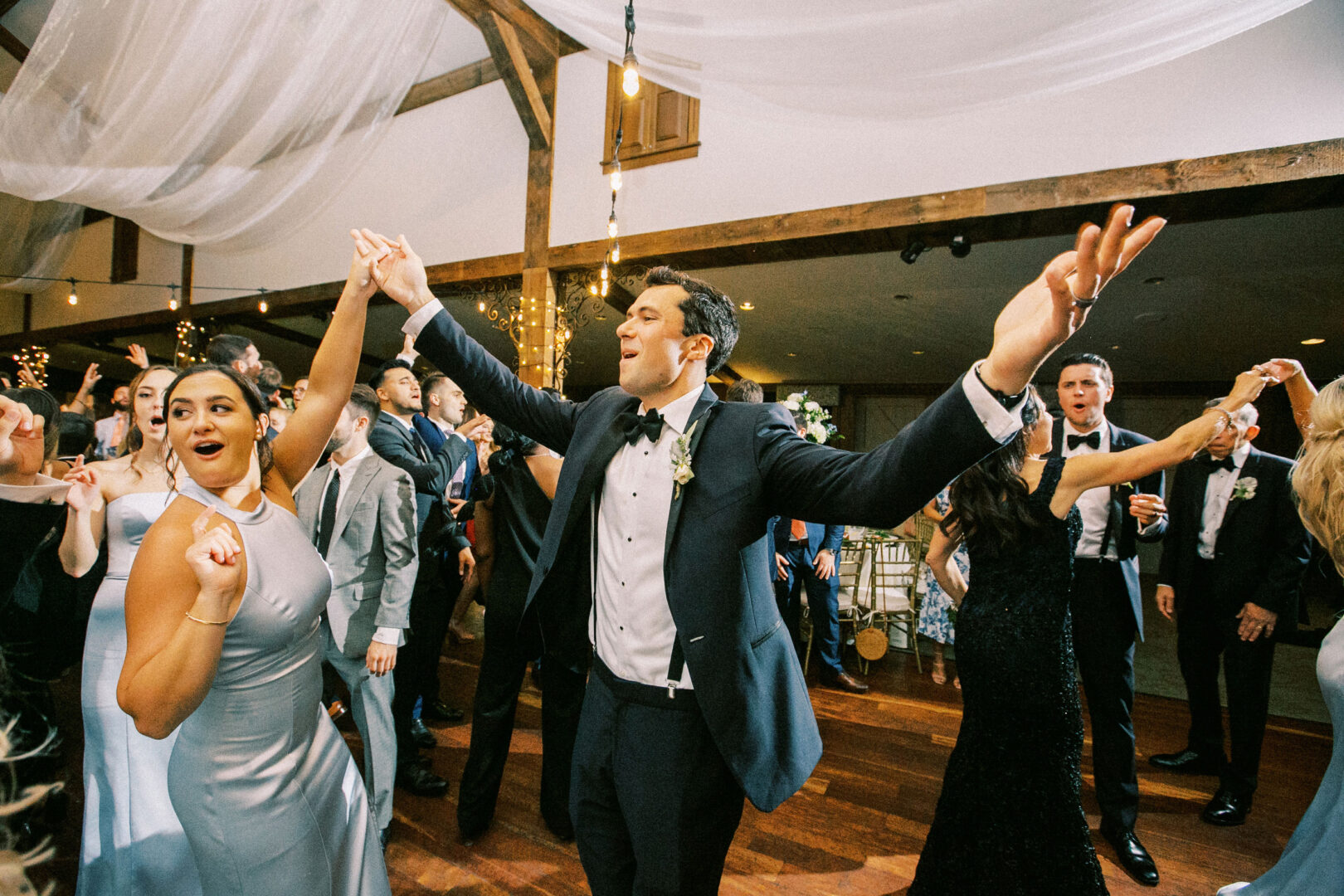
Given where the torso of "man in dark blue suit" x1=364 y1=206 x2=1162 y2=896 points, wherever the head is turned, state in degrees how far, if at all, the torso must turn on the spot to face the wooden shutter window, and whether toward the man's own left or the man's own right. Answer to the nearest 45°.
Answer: approximately 135° to the man's own right

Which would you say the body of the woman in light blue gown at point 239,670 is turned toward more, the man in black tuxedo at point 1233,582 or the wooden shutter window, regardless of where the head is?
the man in black tuxedo

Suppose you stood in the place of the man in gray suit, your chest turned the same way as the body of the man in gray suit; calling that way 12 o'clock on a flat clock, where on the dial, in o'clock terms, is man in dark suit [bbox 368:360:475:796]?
The man in dark suit is roughly at 5 o'clock from the man in gray suit.

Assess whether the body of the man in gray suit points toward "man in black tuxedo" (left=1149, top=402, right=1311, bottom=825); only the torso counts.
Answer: no

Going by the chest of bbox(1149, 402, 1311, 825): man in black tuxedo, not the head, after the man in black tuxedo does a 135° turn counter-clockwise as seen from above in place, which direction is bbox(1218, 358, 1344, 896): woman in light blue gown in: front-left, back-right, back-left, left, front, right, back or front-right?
right

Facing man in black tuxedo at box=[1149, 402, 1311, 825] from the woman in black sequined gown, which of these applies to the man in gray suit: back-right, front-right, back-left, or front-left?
back-left

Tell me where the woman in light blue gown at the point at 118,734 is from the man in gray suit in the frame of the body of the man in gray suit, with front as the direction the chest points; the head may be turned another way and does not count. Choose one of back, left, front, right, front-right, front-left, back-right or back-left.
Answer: front

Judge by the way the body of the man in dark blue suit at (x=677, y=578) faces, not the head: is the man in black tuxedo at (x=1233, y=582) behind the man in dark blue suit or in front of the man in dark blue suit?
behind

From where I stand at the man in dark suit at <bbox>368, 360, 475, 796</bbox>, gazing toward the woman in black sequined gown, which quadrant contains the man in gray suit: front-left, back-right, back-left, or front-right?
front-right

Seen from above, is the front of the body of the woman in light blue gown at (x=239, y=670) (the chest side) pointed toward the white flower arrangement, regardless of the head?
no

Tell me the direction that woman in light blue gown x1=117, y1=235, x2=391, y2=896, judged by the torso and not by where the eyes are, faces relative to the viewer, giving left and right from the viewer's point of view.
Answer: facing the viewer and to the right of the viewer
